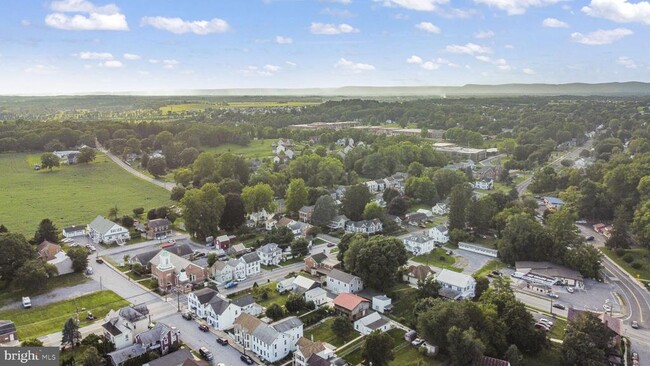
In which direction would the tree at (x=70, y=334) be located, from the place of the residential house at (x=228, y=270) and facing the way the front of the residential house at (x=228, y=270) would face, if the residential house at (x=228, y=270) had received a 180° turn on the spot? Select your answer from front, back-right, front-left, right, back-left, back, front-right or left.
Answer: left

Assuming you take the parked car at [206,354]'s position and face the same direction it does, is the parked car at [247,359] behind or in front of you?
in front

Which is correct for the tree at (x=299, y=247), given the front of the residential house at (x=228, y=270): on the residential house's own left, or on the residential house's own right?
on the residential house's own left

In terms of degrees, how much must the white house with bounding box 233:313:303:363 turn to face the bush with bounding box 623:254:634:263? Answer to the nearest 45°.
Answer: approximately 135° to its left

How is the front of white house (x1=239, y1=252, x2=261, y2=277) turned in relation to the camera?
facing the viewer and to the right of the viewer

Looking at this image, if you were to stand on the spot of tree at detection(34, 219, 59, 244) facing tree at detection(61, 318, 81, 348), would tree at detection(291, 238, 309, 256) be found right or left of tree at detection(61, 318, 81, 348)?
left

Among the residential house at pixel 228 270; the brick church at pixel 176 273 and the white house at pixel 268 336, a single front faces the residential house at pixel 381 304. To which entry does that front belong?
the residential house at pixel 228 270

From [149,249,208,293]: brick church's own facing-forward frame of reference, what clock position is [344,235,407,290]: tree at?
The tree is roughly at 8 o'clock from the brick church.

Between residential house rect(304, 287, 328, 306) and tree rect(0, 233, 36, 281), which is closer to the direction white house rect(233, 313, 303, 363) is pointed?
the tree

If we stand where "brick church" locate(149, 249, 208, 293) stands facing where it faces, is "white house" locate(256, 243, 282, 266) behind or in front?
behind

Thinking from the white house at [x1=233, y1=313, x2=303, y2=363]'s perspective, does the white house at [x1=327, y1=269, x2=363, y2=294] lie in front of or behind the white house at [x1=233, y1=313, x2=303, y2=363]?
behind

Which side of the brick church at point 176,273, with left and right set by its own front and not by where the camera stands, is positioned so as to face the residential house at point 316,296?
left
